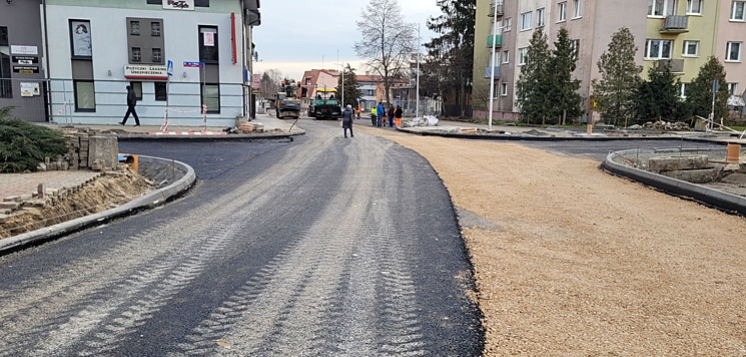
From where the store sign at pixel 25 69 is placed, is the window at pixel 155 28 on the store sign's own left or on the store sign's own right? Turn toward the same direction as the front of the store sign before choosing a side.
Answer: on the store sign's own left

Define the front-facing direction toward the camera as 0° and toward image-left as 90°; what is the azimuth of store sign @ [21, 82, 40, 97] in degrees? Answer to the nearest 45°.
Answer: approximately 0°

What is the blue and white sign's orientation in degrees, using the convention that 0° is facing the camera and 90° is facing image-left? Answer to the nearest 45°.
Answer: approximately 0°

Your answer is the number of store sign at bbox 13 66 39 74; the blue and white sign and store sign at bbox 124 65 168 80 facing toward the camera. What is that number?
3

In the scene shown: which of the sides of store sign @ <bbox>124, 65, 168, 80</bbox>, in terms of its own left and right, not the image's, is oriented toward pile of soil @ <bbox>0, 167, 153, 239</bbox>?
front

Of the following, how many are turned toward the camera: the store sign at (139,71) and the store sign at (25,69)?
2
